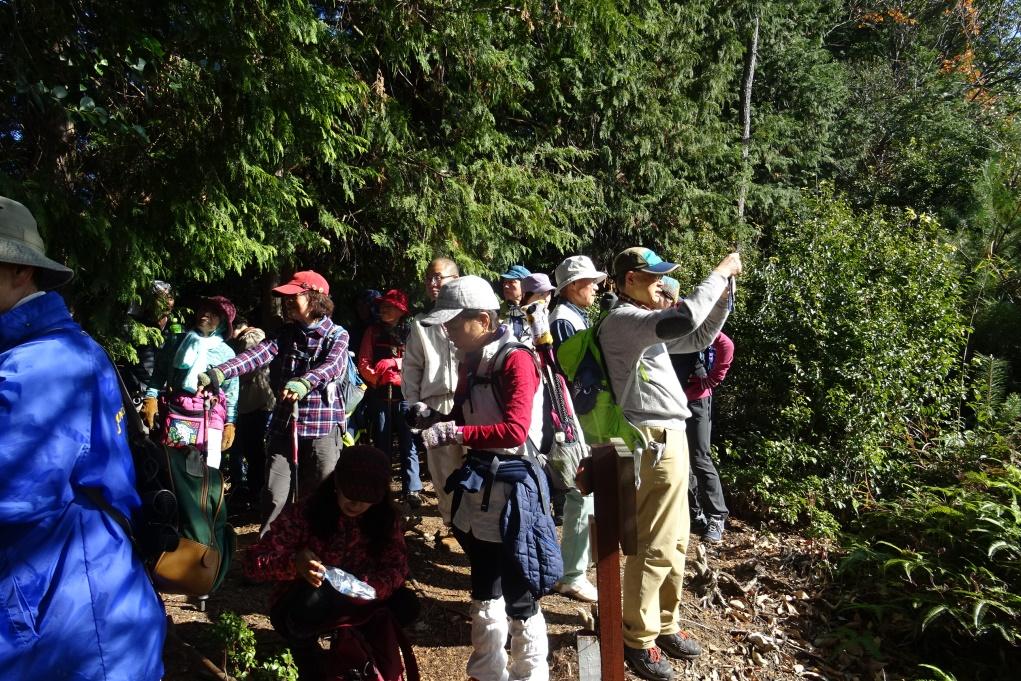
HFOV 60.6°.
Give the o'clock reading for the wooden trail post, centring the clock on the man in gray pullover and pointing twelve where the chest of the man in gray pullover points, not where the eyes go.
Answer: The wooden trail post is roughly at 3 o'clock from the man in gray pullover.

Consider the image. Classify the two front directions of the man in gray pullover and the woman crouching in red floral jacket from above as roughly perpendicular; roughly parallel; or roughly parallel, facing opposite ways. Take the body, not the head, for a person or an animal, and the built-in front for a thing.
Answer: roughly perpendicular

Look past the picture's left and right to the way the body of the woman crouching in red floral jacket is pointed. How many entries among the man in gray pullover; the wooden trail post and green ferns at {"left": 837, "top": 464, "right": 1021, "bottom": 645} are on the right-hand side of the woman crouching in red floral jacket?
0

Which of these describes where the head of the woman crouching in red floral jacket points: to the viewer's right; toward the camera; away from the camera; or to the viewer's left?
toward the camera

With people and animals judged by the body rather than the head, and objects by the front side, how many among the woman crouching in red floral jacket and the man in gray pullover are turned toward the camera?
1

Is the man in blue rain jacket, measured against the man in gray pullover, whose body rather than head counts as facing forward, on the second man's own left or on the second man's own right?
on the second man's own right

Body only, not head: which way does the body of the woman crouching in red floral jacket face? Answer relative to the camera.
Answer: toward the camera

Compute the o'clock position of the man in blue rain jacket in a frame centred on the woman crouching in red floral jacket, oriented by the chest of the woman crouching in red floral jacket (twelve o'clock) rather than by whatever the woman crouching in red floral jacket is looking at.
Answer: The man in blue rain jacket is roughly at 1 o'clock from the woman crouching in red floral jacket.

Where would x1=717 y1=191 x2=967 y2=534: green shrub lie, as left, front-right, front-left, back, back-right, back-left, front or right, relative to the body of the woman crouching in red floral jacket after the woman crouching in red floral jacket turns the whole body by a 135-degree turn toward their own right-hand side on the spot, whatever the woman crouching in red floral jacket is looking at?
right

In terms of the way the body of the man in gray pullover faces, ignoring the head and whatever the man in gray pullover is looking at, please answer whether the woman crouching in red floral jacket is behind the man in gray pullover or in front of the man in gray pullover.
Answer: behind

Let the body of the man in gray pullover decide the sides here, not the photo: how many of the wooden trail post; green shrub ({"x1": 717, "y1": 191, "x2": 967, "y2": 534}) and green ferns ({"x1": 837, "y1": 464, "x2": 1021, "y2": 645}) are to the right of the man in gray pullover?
1

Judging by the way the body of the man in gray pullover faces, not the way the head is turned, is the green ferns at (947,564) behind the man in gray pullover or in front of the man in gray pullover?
in front

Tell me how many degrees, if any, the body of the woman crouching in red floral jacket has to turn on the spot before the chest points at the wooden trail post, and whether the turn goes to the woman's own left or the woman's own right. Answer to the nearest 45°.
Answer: approximately 45° to the woman's own left

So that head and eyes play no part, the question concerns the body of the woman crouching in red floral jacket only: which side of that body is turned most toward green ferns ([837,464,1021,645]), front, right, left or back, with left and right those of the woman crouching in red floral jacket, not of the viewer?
left

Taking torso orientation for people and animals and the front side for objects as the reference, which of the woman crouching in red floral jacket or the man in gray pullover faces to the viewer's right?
the man in gray pullover

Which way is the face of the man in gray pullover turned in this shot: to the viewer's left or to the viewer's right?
to the viewer's right

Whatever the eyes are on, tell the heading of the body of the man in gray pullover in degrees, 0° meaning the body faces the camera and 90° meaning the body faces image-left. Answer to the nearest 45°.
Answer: approximately 270°

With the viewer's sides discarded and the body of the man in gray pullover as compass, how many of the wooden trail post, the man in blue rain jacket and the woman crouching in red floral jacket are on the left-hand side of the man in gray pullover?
0
